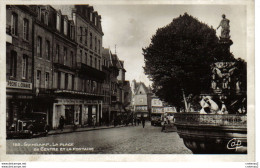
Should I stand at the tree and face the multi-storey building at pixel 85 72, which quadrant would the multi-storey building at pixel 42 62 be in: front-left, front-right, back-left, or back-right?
front-left

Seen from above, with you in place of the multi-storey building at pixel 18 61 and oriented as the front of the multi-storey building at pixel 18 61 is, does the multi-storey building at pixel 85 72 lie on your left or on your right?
on your left

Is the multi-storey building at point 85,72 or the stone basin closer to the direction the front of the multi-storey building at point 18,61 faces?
the stone basin

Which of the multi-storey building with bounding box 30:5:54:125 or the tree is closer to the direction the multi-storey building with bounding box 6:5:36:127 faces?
the tree

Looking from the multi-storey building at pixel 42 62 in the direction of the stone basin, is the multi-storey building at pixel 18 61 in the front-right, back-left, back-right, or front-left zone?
front-right

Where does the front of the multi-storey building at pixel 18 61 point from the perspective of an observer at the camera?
facing the viewer and to the right of the viewer

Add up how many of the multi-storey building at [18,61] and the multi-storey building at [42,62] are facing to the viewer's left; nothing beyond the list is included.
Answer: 0

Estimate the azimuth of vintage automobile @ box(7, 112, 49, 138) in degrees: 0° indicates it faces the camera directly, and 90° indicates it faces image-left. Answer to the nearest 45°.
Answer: approximately 45°

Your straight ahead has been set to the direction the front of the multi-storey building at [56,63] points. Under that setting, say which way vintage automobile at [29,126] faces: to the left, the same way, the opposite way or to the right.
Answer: to the right

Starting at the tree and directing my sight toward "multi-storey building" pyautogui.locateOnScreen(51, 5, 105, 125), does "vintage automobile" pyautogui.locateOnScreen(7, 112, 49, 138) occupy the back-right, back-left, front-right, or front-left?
front-left
